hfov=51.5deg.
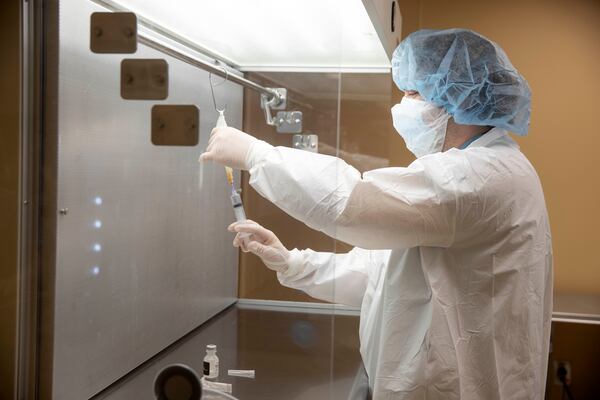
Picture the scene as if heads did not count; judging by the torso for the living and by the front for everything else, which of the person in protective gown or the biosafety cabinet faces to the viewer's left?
the person in protective gown

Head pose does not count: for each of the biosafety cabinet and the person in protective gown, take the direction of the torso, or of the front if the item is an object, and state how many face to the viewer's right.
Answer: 1

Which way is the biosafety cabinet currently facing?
to the viewer's right

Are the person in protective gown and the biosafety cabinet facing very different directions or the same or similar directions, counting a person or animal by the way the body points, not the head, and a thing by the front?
very different directions

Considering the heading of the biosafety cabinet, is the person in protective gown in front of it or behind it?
in front

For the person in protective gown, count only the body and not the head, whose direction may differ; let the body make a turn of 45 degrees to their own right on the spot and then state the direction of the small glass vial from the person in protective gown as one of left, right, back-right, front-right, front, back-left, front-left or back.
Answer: left

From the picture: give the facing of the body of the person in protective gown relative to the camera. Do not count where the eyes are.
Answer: to the viewer's left

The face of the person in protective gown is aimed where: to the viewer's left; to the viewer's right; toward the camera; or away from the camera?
to the viewer's left
